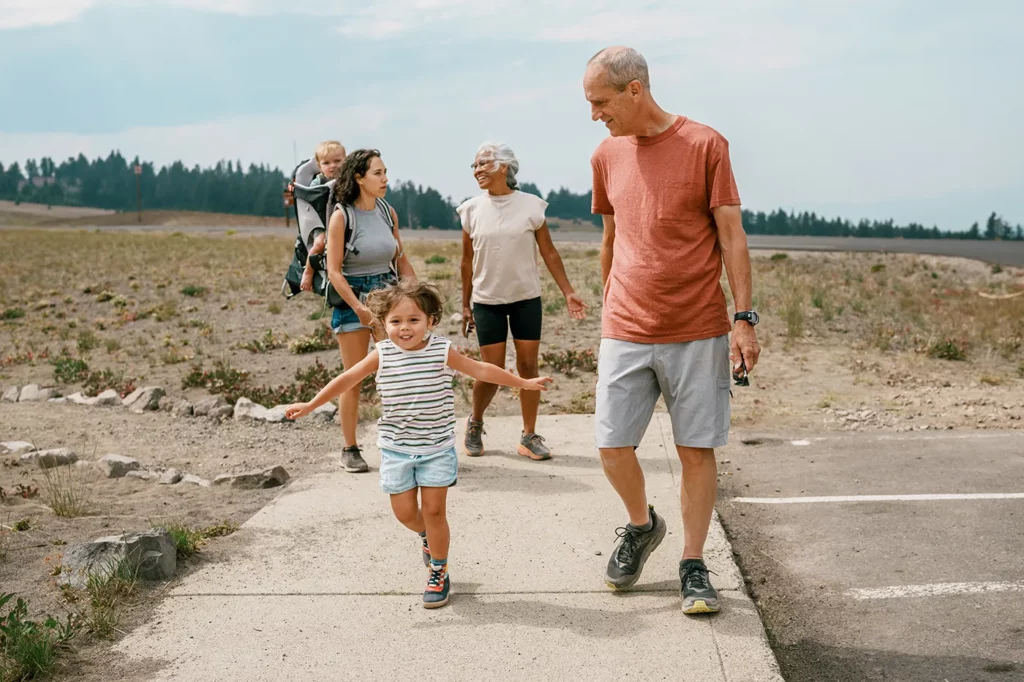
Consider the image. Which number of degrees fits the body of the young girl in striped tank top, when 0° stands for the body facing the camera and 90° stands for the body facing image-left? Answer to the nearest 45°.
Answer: approximately 0°

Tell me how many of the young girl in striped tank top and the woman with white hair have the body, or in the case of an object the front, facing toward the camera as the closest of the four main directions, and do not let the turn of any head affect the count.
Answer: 2

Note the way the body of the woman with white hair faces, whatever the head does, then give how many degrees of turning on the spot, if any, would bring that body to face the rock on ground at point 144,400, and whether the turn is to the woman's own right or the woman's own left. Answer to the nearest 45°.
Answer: approximately 135° to the woman's own right

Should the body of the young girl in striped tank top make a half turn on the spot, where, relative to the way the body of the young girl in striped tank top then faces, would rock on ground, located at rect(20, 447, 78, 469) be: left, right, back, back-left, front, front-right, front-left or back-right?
front-left

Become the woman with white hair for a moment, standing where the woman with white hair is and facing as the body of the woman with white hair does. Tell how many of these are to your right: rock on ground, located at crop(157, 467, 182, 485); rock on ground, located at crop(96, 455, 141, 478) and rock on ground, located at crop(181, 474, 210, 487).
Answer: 3

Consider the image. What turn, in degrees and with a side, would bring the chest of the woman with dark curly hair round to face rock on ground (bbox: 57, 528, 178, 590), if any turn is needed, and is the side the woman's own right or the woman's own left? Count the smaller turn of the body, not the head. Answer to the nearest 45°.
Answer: approximately 90° to the woman's own right

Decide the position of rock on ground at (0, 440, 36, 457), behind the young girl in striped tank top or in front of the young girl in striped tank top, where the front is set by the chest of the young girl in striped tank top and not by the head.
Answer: behind

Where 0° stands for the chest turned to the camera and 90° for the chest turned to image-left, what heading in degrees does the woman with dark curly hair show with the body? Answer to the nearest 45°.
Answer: approximately 315°

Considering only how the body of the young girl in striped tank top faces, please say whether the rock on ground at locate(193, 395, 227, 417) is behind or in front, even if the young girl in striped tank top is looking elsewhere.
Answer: behind

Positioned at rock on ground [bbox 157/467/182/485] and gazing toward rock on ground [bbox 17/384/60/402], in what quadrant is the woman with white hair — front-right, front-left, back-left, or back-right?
back-right
